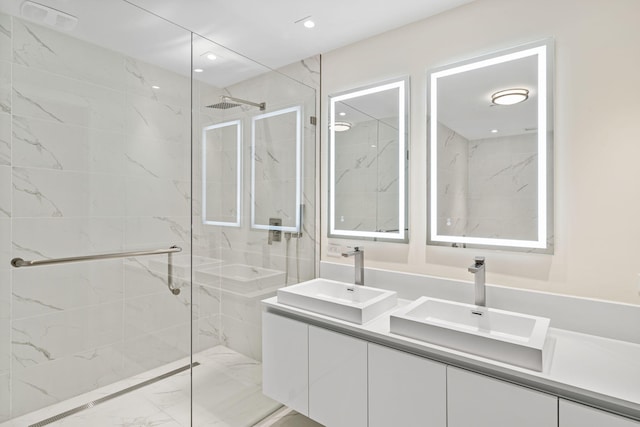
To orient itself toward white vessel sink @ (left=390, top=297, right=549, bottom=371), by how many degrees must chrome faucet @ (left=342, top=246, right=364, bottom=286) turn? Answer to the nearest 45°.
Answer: approximately 90° to its left

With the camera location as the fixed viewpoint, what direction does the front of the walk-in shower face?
facing the viewer and to the right of the viewer

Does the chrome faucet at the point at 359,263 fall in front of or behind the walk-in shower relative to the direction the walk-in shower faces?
in front

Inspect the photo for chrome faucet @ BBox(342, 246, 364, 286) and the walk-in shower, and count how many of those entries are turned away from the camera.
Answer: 0

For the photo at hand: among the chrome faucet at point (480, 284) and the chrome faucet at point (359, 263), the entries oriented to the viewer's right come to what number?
0

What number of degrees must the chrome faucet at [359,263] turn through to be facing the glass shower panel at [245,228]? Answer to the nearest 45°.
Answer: approximately 45° to its right

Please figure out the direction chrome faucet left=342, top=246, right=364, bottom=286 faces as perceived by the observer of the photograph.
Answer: facing the viewer and to the left of the viewer

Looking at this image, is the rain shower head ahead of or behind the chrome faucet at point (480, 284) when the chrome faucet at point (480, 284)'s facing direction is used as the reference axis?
ahead

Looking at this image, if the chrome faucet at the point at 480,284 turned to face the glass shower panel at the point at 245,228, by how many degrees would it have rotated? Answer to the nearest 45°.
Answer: approximately 45° to its right
